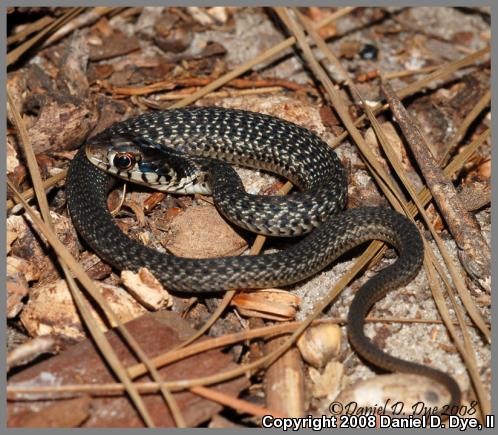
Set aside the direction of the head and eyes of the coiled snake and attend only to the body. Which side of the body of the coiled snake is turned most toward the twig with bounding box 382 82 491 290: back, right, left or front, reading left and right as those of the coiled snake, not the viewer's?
back

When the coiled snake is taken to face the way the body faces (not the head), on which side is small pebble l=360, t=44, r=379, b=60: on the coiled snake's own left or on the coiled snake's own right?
on the coiled snake's own right

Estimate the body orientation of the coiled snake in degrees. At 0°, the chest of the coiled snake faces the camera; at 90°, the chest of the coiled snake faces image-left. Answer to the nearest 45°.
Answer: approximately 90°
